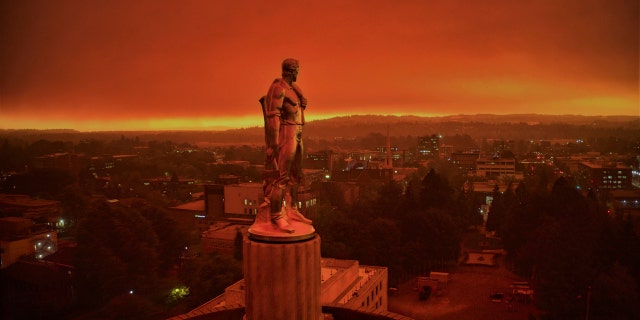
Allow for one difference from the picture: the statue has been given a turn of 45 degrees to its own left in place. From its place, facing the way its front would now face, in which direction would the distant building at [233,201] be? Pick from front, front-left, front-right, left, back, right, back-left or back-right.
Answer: left

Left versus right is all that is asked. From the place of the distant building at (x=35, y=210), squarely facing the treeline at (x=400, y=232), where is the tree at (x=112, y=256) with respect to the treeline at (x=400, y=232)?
right

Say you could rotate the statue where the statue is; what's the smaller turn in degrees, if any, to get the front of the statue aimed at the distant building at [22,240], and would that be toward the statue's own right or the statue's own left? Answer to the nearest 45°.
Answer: approximately 180°

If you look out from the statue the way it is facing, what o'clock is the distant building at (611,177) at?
The distant building is roughly at 9 o'clock from the statue.

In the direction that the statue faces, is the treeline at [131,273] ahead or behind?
behind

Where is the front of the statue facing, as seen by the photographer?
facing the viewer and to the right of the viewer

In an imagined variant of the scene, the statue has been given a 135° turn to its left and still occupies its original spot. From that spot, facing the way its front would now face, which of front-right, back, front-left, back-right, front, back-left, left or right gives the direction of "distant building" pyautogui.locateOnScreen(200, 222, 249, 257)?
front

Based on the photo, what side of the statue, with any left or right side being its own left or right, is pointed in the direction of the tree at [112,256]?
back

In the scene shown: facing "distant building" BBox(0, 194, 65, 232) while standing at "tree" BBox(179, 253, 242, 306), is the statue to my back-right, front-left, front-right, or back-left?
back-left

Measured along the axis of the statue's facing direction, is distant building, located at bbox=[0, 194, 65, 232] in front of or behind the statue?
behind

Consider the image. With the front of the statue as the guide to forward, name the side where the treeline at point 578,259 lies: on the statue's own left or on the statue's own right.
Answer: on the statue's own left
